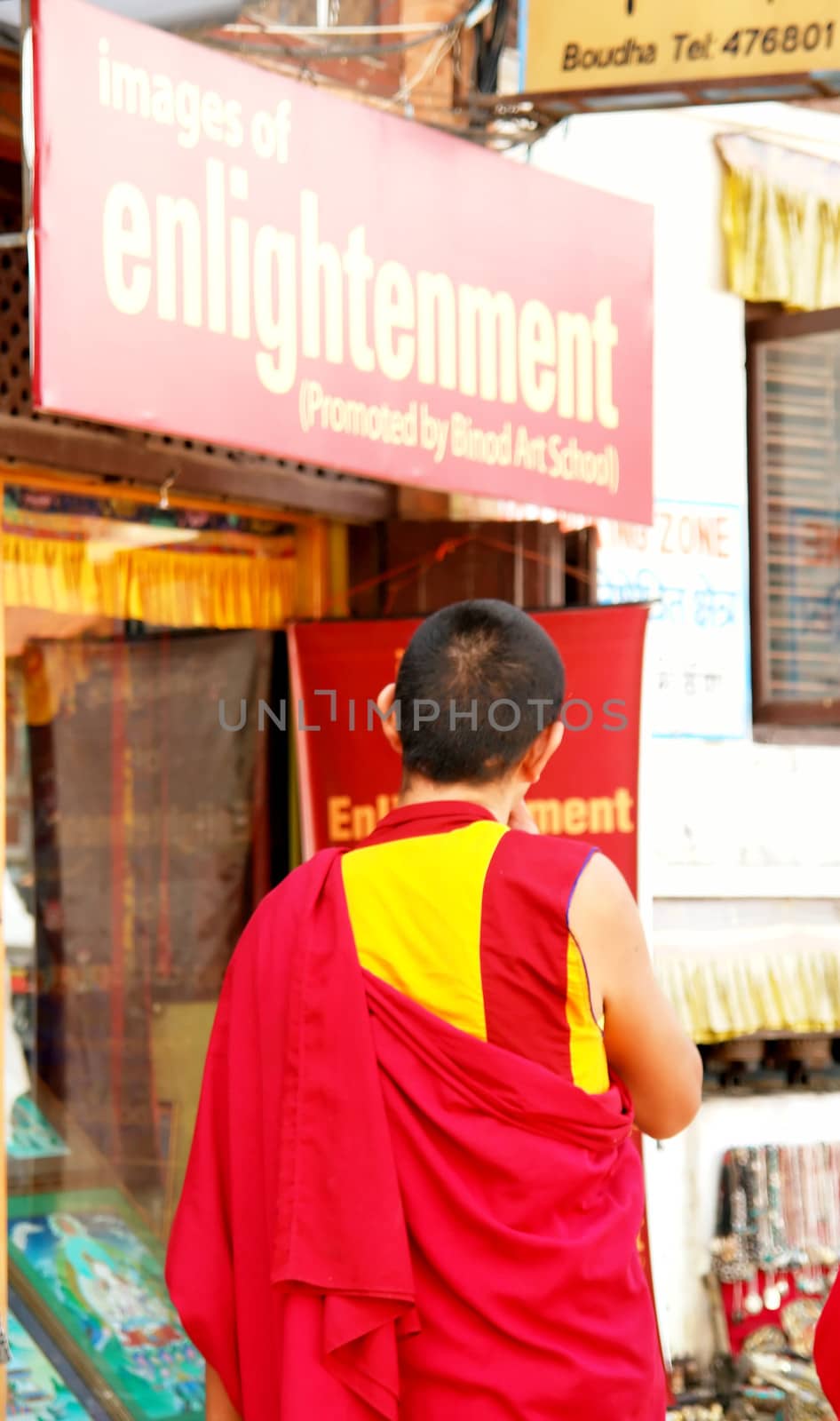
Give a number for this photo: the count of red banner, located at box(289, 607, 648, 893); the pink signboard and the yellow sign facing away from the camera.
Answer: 0

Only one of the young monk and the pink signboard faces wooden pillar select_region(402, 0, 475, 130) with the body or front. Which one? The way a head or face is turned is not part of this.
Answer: the young monk

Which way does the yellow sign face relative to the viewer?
toward the camera

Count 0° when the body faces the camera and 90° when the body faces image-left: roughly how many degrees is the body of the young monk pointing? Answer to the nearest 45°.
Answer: approximately 180°

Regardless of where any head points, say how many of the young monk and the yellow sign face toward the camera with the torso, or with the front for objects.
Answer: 1

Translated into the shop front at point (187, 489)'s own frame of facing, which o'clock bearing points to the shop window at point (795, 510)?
The shop window is roughly at 9 o'clock from the shop front.

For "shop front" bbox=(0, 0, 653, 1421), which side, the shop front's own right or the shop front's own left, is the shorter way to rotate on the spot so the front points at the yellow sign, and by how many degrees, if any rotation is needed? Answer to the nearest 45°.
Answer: approximately 45° to the shop front's own left

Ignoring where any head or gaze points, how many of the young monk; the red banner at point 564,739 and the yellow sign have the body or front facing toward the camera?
2

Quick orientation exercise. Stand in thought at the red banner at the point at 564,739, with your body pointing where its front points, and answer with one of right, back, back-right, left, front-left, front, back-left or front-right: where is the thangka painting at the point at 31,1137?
right

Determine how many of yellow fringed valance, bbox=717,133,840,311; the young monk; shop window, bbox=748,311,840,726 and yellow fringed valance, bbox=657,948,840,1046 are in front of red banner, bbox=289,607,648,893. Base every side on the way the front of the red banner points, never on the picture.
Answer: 1

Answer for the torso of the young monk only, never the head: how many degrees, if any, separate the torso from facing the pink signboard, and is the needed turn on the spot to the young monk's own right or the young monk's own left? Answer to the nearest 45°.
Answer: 0° — they already face it

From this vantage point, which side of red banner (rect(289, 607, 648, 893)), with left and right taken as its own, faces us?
front

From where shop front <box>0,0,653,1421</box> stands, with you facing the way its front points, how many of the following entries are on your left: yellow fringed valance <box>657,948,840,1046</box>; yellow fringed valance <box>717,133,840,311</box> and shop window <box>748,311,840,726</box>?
3

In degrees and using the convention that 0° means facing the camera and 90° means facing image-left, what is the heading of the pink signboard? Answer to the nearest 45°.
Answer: approximately 315°

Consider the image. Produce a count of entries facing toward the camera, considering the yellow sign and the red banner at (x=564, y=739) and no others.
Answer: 2

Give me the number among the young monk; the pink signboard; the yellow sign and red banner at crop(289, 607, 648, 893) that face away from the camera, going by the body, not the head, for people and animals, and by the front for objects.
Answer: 1
